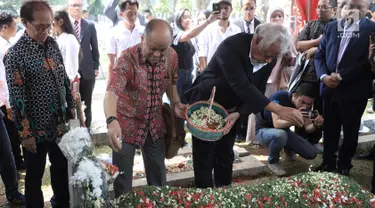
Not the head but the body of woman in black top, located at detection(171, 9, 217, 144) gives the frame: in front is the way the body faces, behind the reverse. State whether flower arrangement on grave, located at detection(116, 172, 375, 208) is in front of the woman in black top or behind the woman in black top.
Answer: in front

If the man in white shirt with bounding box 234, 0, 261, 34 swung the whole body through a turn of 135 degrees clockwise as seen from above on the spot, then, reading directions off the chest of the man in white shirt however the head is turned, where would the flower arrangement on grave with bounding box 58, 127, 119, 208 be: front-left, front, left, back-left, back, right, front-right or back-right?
back-left

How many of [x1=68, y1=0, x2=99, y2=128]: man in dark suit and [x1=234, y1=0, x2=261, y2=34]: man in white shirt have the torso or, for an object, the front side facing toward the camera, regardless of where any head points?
2

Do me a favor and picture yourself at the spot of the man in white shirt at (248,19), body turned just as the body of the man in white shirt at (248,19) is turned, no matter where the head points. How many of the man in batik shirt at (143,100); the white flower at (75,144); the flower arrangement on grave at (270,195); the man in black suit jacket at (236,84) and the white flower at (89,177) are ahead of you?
5

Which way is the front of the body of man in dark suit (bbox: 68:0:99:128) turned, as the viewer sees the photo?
toward the camera

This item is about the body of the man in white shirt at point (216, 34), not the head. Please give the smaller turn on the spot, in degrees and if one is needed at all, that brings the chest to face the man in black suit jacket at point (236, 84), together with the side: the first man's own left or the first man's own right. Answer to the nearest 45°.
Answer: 0° — they already face them

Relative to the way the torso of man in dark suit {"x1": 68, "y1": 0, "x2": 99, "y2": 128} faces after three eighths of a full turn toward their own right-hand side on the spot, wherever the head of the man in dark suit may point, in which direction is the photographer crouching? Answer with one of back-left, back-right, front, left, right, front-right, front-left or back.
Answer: back

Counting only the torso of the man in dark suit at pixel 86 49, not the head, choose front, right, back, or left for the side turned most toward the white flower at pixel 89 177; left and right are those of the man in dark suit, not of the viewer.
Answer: front
